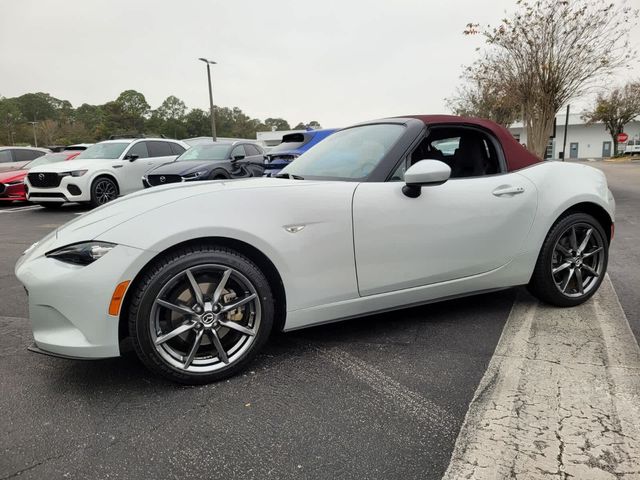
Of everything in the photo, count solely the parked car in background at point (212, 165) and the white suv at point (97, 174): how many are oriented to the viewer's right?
0

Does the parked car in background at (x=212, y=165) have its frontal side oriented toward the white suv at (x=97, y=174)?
no

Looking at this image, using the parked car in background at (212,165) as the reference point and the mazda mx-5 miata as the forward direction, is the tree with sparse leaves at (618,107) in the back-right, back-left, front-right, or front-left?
back-left

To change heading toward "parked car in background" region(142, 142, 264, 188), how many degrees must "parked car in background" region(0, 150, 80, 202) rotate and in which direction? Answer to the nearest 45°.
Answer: approximately 90° to its left

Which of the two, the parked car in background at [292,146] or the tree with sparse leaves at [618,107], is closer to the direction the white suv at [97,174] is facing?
the parked car in background

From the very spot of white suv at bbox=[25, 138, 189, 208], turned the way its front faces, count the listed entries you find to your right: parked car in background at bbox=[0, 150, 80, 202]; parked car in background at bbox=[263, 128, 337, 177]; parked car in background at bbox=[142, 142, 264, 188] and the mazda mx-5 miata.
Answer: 1

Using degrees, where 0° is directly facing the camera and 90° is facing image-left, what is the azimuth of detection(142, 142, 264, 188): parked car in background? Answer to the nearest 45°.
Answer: approximately 45°

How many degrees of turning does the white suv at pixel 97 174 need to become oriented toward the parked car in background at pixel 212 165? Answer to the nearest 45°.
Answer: approximately 90° to its left

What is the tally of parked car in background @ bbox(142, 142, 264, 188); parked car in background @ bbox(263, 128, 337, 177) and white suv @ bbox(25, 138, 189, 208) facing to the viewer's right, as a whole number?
0

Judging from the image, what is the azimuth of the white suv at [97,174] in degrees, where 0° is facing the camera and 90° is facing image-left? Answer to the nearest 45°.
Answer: approximately 45°

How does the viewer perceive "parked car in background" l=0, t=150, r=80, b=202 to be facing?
facing the viewer and to the left of the viewer

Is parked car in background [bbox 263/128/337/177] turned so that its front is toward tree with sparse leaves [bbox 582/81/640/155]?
no

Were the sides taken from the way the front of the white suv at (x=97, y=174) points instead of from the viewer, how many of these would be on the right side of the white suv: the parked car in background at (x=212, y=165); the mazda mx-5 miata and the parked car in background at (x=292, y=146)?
0

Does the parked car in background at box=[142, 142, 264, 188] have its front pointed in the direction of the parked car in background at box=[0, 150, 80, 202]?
no
